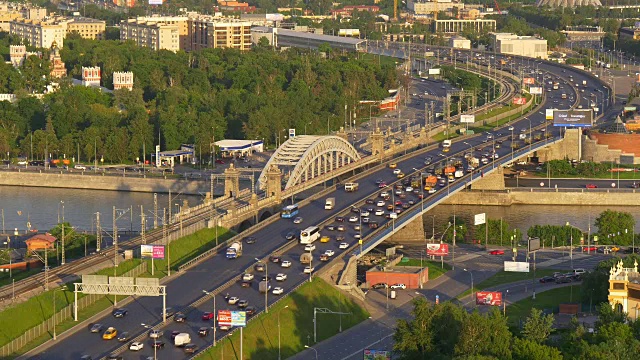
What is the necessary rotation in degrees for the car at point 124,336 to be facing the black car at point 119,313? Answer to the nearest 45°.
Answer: approximately 135° to its right

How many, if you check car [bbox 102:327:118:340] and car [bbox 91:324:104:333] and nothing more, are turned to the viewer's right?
0

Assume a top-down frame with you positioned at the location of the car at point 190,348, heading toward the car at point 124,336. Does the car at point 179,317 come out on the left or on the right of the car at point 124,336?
right

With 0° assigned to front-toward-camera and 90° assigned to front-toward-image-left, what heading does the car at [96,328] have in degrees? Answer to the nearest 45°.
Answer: approximately 45°

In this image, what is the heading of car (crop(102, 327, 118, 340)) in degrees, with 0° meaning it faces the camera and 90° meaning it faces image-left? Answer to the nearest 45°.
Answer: approximately 45°

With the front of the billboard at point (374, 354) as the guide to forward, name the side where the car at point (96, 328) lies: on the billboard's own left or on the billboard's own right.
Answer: on the billboard's own right

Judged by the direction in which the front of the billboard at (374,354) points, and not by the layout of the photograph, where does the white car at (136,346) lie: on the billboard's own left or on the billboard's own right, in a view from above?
on the billboard's own right

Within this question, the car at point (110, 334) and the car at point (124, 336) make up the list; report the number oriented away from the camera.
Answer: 0

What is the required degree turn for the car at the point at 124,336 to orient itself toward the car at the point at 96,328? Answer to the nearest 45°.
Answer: approximately 90° to its right

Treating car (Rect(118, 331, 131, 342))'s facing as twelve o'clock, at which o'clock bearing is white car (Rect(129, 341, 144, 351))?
The white car is roughly at 10 o'clock from the car.

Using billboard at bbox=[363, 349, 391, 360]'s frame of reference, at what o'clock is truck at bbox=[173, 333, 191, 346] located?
The truck is roughly at 3 o'clock from the billboard.

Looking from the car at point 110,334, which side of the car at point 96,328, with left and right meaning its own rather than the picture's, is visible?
left
